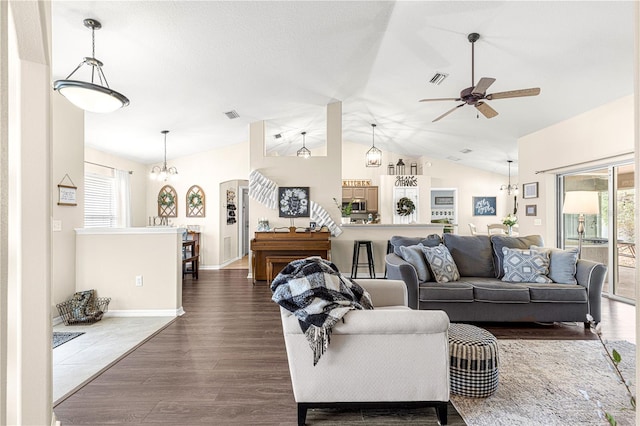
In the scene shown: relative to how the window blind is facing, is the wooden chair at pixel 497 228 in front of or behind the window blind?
in front

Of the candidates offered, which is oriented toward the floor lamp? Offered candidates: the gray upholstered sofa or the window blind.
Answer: the window blind

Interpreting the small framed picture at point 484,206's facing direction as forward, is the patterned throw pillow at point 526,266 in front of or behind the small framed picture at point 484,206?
in front

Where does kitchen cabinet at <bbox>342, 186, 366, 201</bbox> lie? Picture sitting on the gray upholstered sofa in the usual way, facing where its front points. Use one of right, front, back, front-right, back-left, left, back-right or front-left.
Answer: back-right

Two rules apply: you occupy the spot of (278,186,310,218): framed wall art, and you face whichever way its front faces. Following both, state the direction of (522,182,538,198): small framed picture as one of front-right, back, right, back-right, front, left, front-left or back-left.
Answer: left

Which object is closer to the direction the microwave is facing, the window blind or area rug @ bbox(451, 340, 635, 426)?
the area rug

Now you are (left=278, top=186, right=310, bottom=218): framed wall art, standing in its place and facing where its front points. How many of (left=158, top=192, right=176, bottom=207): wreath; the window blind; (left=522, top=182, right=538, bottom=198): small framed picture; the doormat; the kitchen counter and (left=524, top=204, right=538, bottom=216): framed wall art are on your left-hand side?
3

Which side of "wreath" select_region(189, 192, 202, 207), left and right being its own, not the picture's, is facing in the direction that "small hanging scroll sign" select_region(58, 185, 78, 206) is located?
front

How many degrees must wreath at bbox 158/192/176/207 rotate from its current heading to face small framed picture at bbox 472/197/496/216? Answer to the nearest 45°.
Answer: approximately 90° to its left

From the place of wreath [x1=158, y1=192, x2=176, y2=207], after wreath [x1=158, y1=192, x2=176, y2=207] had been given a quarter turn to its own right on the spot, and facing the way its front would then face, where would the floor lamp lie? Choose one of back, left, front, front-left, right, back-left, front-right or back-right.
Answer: back-left

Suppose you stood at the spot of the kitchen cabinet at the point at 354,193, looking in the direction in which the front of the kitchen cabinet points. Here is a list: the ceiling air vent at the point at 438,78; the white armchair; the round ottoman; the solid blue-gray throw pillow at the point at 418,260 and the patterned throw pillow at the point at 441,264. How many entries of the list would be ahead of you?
5

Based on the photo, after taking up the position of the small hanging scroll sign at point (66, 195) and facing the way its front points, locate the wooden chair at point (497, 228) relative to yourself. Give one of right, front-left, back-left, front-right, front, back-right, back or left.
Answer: front-left

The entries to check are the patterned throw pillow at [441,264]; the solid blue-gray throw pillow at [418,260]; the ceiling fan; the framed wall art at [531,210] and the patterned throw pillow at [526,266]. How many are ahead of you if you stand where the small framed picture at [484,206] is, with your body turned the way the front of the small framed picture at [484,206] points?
5

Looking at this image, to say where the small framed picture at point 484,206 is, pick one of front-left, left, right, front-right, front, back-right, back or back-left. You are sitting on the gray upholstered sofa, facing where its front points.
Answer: back

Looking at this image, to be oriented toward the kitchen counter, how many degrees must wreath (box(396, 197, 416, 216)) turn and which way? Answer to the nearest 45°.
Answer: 0° — it already faces it

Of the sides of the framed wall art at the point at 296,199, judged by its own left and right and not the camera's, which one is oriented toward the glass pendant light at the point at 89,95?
front
